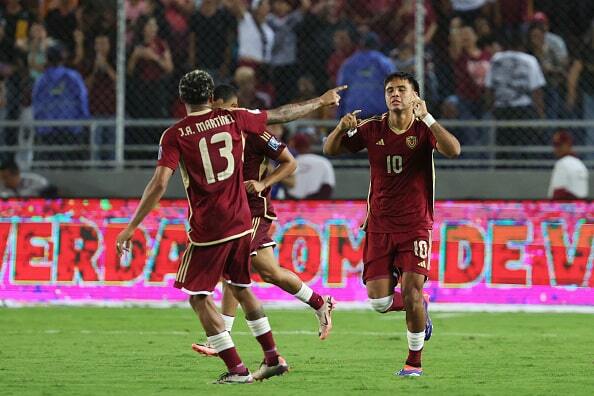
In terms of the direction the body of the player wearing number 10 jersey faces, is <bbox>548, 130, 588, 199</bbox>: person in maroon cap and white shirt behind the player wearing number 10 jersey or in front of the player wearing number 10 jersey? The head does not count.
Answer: behind

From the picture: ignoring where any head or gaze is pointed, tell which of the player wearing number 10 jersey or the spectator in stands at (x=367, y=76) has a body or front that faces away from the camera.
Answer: the spectator in stands

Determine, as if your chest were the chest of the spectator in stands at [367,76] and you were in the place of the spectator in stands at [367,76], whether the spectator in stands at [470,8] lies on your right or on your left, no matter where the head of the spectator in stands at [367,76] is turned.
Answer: on your right

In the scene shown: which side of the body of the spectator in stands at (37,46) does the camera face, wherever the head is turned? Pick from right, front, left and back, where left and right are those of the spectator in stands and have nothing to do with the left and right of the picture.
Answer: front

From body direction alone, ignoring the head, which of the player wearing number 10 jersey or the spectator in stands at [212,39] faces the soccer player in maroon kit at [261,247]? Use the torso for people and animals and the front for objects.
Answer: the spectator in stands

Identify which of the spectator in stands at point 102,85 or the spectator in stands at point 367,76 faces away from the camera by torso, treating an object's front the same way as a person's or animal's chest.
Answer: the spectator in stands at point 367,76

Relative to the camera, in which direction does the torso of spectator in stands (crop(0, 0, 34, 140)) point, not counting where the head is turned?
toward the camera

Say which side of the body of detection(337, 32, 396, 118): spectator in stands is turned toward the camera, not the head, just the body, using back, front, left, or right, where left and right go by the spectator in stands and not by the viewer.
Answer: back
